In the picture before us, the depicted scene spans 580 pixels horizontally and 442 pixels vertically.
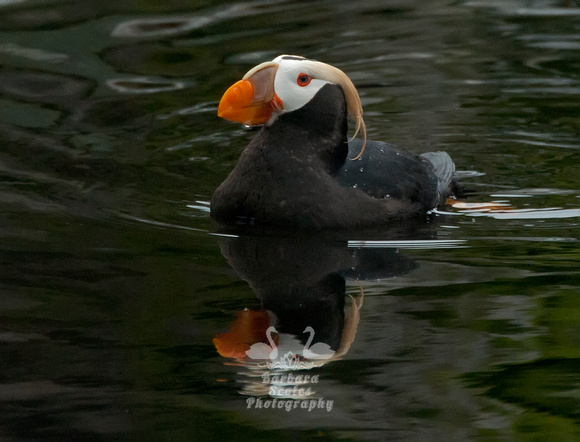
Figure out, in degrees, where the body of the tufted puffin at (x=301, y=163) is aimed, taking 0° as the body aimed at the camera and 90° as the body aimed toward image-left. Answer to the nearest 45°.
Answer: approximately 45°
